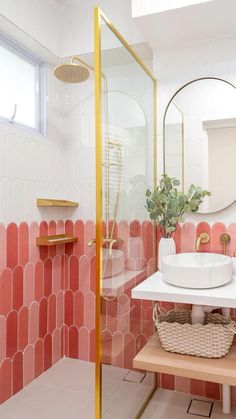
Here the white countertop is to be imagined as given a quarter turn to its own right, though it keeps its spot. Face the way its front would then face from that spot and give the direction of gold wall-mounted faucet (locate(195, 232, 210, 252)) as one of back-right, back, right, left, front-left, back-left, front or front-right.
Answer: right

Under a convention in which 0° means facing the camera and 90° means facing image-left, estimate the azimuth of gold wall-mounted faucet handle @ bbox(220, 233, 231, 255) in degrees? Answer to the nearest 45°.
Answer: approximately 0°

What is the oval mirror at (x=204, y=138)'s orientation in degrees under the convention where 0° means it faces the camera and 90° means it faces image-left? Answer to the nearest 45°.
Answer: approximately 0°

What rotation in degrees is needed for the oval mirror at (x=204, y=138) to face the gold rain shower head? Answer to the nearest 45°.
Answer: approximately 90° to its right

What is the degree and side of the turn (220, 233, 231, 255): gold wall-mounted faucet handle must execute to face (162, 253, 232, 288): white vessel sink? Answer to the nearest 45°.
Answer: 0° — it already faces it

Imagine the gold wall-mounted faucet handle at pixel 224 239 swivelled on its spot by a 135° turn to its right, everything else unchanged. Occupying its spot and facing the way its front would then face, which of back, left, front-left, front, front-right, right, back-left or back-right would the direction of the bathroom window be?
front-left
